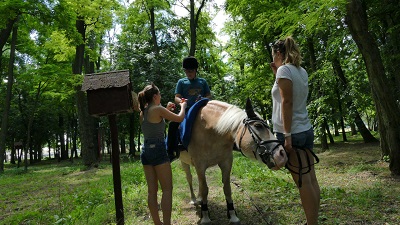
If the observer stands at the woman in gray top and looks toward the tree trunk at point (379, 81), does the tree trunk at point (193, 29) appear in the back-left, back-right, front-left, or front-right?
front-left

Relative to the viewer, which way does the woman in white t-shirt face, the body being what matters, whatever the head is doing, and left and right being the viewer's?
facing away from the viewer and to the left of the viewer

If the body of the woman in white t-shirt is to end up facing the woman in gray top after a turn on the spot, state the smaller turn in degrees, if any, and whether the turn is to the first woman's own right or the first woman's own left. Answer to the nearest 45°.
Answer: approximately 45° to the first woman's own left

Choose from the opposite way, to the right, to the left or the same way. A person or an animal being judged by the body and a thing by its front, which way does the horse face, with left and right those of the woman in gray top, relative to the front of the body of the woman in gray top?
to the right

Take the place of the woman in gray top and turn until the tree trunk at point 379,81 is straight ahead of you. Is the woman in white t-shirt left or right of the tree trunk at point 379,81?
right

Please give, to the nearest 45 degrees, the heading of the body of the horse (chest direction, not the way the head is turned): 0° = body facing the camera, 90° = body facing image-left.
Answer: approximately 315°

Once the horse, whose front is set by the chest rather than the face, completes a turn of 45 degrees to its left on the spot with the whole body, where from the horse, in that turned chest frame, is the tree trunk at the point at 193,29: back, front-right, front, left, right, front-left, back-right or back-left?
left

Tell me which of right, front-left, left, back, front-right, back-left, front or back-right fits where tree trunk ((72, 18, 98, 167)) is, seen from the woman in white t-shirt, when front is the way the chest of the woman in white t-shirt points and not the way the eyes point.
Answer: front

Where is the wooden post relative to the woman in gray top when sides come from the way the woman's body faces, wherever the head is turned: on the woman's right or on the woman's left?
on the woman's left

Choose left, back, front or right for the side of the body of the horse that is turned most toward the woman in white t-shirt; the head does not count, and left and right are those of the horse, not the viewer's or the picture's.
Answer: front

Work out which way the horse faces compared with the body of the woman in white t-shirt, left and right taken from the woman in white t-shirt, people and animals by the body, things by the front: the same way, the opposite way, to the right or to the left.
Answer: the opposite way

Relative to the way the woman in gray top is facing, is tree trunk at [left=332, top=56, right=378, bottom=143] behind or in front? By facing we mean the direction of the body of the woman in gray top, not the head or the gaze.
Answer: in front

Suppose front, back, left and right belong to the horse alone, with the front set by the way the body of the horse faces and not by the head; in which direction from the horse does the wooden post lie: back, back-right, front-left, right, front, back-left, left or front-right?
back-right

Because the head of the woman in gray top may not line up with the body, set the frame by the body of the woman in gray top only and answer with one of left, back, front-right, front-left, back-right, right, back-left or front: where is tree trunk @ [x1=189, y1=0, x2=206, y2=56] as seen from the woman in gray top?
front-left

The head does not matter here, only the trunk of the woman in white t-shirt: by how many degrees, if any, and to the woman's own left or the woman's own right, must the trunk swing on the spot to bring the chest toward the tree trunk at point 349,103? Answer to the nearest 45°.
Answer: approximately 45° to the woman's own right

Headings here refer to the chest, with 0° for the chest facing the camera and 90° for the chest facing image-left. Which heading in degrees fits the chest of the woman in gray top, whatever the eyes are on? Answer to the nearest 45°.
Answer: approximately 225°

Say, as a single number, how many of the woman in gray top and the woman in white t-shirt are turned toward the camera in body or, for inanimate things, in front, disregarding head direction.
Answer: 0

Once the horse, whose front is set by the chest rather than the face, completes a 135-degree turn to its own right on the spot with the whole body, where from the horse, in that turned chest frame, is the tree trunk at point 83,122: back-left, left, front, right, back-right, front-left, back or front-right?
front-right
